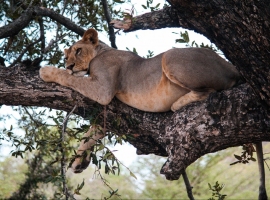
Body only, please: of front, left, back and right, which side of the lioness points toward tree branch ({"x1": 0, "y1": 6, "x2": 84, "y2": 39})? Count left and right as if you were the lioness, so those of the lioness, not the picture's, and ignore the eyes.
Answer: front

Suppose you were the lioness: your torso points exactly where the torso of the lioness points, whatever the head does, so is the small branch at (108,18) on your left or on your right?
on your right

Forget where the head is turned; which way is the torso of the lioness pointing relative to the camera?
to the viewer's left
